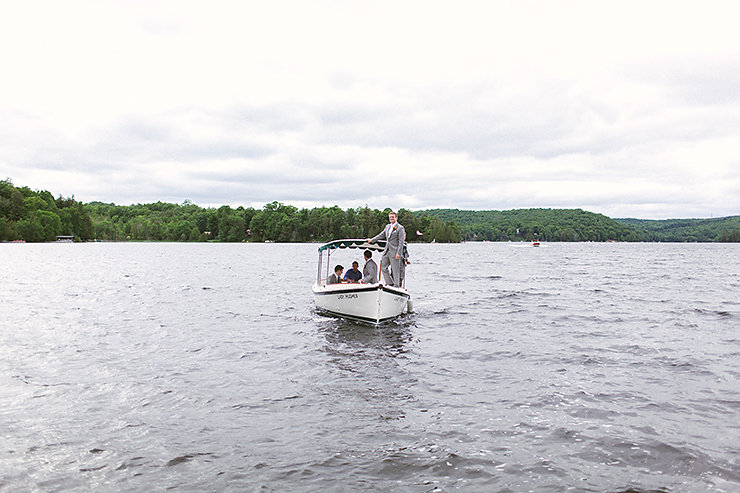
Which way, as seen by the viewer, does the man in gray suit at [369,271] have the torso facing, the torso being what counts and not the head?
to the viewer's left

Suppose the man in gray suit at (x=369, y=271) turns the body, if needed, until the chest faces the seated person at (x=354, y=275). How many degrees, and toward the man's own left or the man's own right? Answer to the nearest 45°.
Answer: approximately 45° to the man's own right

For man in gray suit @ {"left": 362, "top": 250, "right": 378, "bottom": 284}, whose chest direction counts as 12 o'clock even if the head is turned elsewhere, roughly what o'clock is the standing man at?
The standing man is roughly at 7 o'clock from the man in gray suit.
